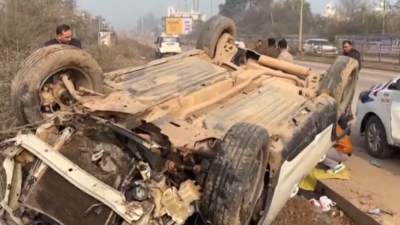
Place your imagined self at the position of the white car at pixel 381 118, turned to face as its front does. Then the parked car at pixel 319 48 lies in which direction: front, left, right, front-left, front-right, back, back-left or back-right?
front-right

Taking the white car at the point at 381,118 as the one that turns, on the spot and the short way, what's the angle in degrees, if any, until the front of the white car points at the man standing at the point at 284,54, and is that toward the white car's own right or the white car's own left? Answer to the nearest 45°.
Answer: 0° — it already faces them

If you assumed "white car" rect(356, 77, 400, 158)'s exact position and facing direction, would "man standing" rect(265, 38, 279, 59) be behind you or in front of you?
in front
